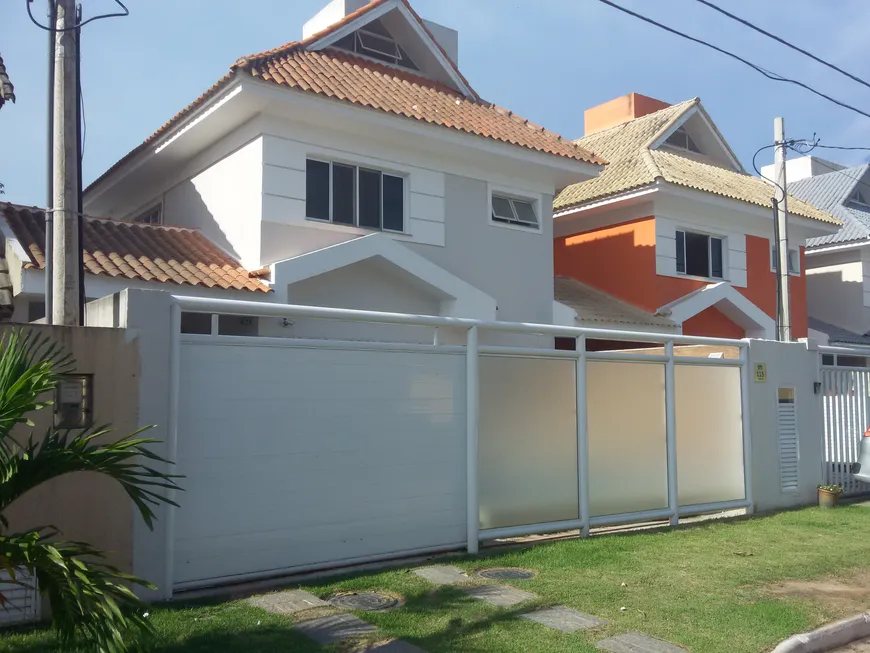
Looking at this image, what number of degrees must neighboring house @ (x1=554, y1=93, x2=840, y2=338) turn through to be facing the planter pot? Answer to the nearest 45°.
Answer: approximately 45° to its right

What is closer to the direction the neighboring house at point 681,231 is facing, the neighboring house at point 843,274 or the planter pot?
the planter pot

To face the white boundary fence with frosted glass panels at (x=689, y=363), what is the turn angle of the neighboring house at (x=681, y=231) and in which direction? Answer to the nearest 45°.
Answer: approximately 45° to its right

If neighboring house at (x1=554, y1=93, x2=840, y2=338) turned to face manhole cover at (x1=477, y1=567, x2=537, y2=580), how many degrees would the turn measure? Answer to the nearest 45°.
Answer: approximately 45° to its right

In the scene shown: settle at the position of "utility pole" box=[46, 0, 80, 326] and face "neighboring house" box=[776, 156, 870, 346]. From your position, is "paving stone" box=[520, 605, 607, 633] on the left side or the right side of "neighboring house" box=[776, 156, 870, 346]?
right

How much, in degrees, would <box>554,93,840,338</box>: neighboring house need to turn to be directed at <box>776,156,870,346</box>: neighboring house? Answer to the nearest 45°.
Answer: approximately 90° to its left

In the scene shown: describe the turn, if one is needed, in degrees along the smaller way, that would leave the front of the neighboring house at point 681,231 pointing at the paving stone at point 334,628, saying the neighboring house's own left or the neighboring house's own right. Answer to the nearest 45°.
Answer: approximately 45° to the neighboring house's own right

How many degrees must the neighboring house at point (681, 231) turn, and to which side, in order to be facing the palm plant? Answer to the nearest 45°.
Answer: approximately 45° to its right

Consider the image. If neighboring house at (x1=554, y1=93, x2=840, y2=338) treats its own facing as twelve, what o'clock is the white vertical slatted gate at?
The white vertical slatted gate is roughly at 1 o'clock from the neighboring house.
